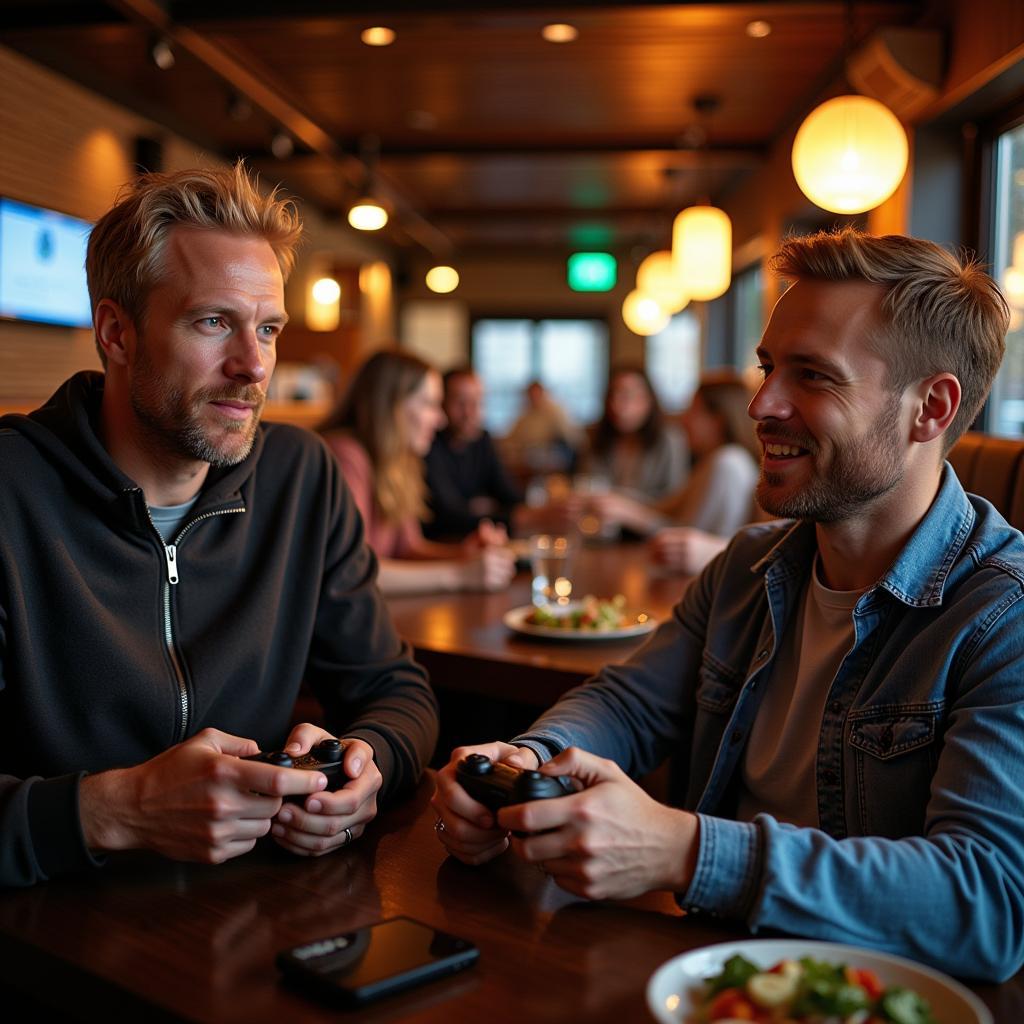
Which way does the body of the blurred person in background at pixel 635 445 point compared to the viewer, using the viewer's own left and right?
facing the viewer

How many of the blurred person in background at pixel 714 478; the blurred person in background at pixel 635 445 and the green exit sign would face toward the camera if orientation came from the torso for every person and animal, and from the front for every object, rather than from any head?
2

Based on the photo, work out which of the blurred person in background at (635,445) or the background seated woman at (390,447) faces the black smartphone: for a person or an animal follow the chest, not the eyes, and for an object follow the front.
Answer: the blurred person in background

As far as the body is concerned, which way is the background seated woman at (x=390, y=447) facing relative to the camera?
to the viewer's right

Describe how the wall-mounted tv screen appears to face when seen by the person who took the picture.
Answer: facing the viewer and to the right of the viewer

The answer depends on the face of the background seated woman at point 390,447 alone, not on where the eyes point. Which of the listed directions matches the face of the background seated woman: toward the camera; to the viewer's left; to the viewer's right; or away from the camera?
to the viewer's right

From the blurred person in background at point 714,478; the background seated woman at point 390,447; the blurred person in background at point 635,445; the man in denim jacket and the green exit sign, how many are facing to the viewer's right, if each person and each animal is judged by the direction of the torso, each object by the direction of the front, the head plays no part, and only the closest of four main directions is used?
1

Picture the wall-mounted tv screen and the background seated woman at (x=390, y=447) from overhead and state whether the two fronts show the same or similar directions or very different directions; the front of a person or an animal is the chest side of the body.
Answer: same or similar directions

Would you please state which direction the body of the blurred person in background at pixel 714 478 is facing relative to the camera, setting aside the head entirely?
to the viewer's left

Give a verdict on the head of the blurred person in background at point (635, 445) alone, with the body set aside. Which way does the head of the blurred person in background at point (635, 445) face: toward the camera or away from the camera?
toward the camera

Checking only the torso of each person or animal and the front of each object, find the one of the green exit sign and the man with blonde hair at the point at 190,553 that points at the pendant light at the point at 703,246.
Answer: the green exit sign

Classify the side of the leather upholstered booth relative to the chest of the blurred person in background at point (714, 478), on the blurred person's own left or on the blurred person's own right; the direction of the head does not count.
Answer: on the blurred person's own left

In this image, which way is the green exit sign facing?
toward the camera

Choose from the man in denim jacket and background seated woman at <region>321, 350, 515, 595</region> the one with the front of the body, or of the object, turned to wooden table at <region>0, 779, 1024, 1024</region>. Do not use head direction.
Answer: the man in denim jacket

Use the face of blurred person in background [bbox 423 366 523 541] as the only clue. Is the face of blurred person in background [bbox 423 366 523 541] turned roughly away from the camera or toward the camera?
toward the camera

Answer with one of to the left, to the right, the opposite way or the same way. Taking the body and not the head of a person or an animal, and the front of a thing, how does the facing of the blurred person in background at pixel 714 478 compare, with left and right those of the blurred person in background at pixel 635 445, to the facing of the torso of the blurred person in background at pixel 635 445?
to the right

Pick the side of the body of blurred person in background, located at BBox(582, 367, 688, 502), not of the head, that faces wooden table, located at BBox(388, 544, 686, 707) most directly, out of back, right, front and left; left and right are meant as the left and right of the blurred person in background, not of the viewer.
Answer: front
